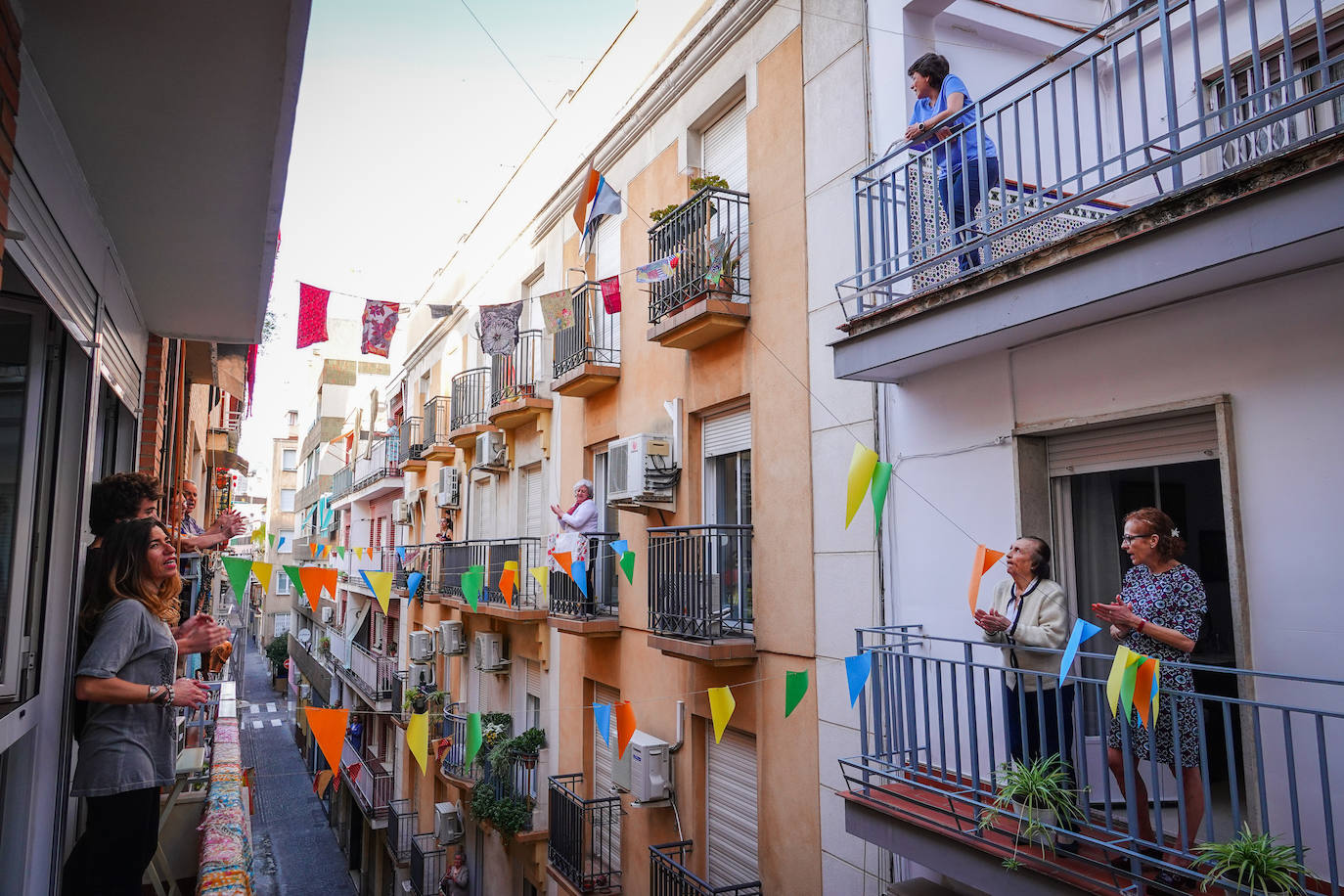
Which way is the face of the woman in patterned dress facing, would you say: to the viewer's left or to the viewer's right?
to the viewer's left

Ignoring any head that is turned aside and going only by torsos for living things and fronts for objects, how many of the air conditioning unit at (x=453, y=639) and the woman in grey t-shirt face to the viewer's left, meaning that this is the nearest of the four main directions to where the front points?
1

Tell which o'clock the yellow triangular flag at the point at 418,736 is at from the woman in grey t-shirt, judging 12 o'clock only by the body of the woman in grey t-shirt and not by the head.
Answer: The yellow triangular flag is roughly at 10 o'clock from the woman in grey t-shirt.

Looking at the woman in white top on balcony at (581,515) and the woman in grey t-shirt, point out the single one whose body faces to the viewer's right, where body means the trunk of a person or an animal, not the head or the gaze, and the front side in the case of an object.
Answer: the woman in grey t-shirt

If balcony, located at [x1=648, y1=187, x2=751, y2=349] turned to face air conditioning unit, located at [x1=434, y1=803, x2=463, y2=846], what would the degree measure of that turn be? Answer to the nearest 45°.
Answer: approximately 90° to its right

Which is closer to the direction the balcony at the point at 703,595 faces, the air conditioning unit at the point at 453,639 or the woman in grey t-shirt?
the woman in grey t-shirt

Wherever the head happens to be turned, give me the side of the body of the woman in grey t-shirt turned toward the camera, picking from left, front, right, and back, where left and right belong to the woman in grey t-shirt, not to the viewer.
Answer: right

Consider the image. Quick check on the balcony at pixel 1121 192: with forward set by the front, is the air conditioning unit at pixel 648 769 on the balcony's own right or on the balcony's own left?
on the balcony's own right

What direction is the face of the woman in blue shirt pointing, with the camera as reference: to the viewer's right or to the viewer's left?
to the viewer's left

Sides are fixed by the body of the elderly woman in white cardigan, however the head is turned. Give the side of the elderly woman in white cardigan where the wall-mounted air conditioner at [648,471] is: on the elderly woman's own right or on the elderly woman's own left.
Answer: on the elderly woman's own right

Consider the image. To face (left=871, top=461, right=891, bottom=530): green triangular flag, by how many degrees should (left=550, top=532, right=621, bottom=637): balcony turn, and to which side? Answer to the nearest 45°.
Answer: approximately 45° to its left

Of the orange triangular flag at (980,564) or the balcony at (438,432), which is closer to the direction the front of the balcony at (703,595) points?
the orange triangular flag
